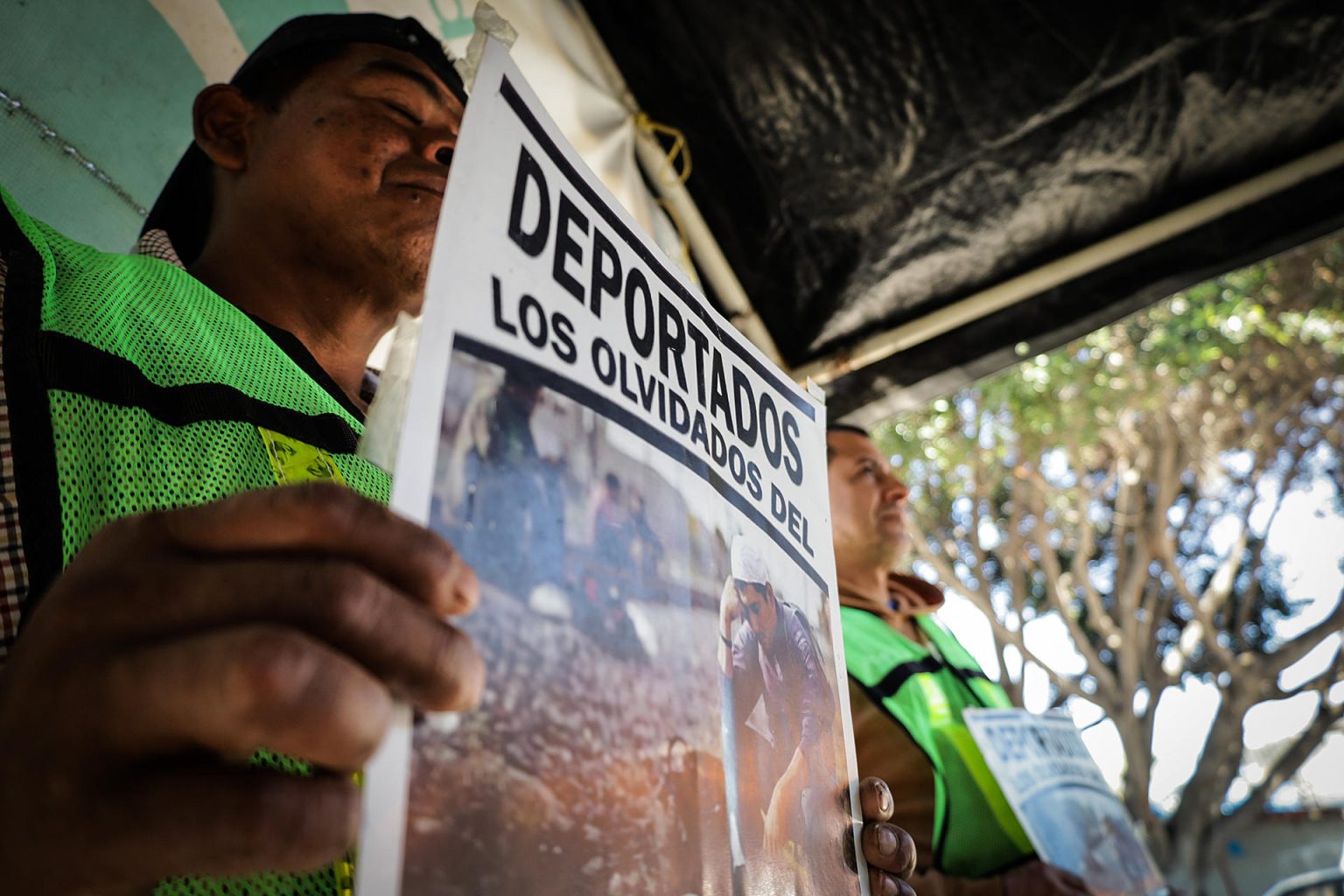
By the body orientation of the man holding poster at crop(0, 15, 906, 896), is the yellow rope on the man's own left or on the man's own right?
on the man's own left

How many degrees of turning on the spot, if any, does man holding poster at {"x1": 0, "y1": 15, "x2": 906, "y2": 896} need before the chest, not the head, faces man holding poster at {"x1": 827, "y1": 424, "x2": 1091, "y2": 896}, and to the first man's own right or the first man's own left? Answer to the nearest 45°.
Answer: approximately 90° to the first man's own left

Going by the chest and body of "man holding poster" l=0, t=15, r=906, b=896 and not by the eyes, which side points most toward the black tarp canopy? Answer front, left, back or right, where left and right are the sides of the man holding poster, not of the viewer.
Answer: left

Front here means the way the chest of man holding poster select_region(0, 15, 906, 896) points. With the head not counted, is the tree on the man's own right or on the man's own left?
on the man's own left

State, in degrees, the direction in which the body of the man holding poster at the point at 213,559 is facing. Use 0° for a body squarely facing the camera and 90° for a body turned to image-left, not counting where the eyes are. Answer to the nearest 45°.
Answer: approximately 315°
